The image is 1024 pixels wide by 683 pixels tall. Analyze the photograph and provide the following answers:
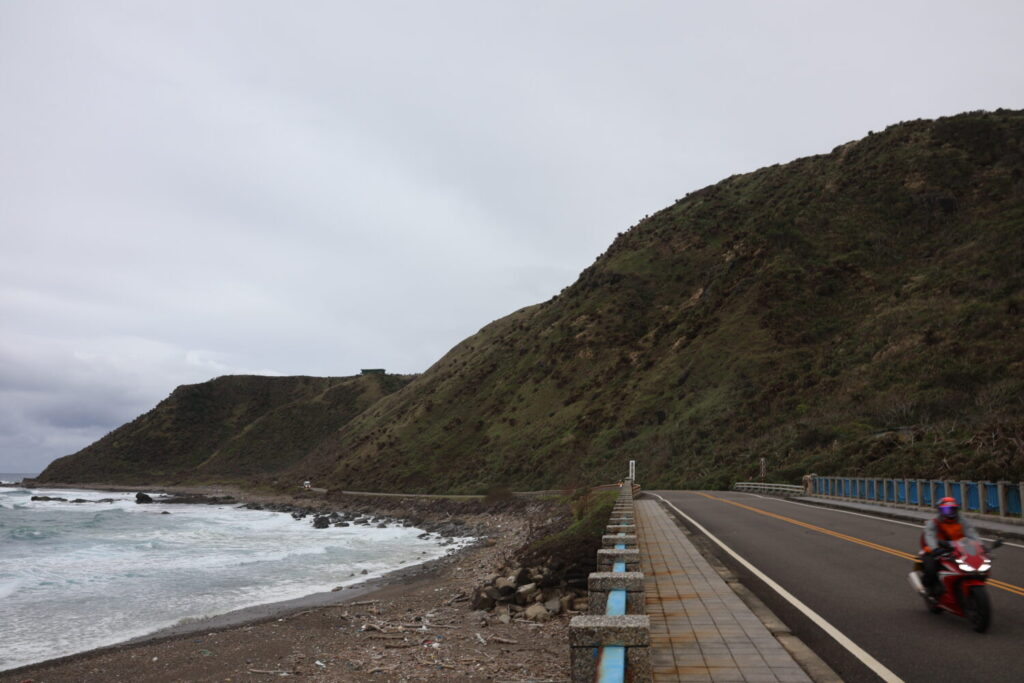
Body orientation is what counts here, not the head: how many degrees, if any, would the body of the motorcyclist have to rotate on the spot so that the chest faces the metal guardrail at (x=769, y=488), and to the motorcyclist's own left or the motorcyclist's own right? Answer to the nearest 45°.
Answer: approximately 135° to the motorcyclist's own left

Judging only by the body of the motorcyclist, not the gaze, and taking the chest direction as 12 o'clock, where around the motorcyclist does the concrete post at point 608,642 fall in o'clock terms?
The concrete post is roughly at 2 o'clock from the motorcyclist.

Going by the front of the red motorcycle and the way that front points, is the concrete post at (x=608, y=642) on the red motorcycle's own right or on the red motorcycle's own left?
on the red motorcycle's own right

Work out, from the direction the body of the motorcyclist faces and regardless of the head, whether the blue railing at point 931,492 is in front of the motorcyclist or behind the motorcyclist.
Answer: behind

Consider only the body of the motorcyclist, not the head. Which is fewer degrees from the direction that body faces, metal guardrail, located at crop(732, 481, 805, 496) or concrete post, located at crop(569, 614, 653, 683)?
the concrete post

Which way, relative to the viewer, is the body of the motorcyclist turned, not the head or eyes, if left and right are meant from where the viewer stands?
facing the viewer and to the right of the viewer

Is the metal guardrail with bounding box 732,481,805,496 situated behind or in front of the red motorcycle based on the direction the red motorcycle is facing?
behind

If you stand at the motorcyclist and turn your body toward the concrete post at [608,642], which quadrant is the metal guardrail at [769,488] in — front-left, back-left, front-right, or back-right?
back-right

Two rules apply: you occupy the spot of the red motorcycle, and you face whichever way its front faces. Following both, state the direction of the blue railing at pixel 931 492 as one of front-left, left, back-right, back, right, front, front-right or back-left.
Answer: back-left

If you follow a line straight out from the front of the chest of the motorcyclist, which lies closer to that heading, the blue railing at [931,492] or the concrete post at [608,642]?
the concrete post
